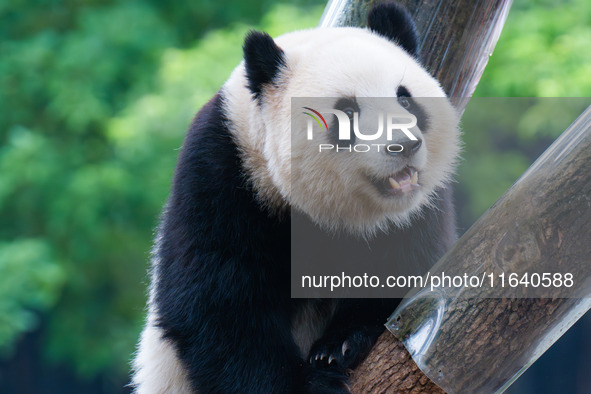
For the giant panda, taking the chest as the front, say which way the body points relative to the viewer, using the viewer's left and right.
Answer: facing the viewer and to the right of the viewer
